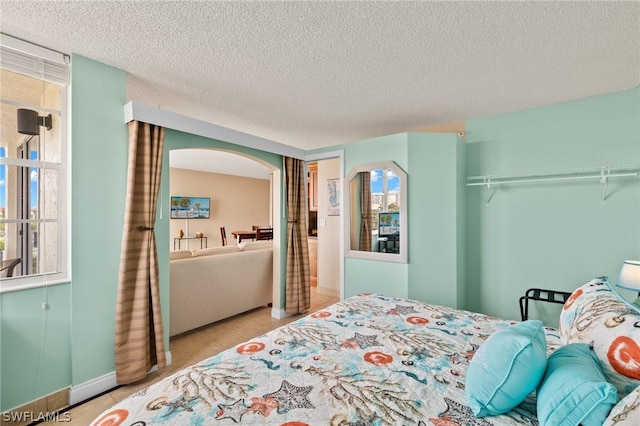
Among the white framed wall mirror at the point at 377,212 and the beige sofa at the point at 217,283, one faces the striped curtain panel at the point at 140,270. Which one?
the white framed wall mirror

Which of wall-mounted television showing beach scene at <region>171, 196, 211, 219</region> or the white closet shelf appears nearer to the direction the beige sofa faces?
the wall-mounted television showing beach scene

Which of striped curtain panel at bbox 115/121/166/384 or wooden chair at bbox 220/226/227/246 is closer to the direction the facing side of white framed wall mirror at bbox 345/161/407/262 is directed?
the striped curtain panel

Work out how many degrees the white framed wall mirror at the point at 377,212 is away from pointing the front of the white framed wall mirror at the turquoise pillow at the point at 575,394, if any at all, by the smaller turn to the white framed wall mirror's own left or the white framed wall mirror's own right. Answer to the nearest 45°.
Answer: approximately 45° to the white framed wall mirror's own left

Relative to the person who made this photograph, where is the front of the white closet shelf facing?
facing the viewer and to the left of the viewer

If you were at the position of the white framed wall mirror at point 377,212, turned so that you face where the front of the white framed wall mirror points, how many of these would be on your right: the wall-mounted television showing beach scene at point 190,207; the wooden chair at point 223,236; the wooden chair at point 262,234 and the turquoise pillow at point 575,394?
3

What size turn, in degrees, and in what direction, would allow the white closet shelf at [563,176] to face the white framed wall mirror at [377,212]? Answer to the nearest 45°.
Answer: approximately 45° to its right

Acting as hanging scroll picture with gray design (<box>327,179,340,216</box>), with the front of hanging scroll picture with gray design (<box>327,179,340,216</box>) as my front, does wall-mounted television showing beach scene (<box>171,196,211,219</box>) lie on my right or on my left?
on my right

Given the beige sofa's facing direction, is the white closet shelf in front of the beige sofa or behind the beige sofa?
behind

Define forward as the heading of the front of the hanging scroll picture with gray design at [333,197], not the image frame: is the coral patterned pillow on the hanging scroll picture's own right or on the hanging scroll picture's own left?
on the hanging scroll picture's own left

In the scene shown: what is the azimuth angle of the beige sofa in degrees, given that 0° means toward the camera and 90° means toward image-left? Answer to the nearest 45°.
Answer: approximately 135°

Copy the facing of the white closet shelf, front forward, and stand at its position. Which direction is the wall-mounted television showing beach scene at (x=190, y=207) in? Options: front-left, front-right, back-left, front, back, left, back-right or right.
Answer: front-right

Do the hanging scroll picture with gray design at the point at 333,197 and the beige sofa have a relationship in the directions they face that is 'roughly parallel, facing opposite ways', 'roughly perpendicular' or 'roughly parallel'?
roughly perpendicular

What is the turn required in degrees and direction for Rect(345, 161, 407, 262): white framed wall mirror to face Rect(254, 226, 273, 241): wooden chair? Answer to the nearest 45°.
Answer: approximately 90° to its right
